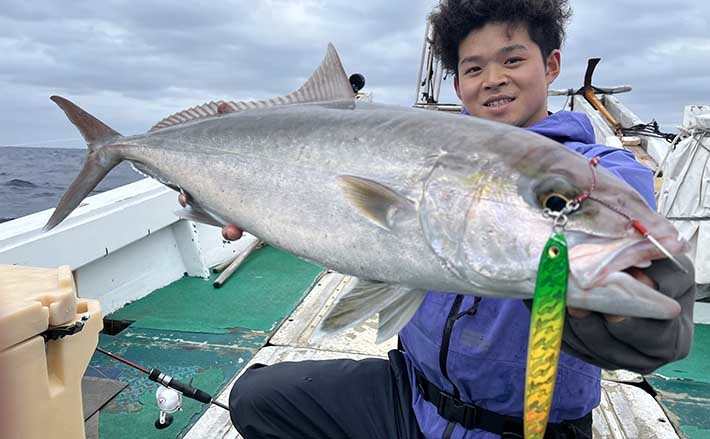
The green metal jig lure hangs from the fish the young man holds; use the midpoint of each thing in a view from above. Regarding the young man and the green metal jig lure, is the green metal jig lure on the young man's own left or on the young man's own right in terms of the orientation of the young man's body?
on the young man's own left

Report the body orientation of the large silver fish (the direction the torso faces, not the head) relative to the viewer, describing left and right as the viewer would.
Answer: facing to the right of the viewer

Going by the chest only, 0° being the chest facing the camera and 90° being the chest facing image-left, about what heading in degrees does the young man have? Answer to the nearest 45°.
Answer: approximately 45°

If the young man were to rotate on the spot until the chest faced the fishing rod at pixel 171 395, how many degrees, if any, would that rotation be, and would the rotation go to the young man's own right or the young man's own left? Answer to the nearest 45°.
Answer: approximately 45° to the young man's own right
